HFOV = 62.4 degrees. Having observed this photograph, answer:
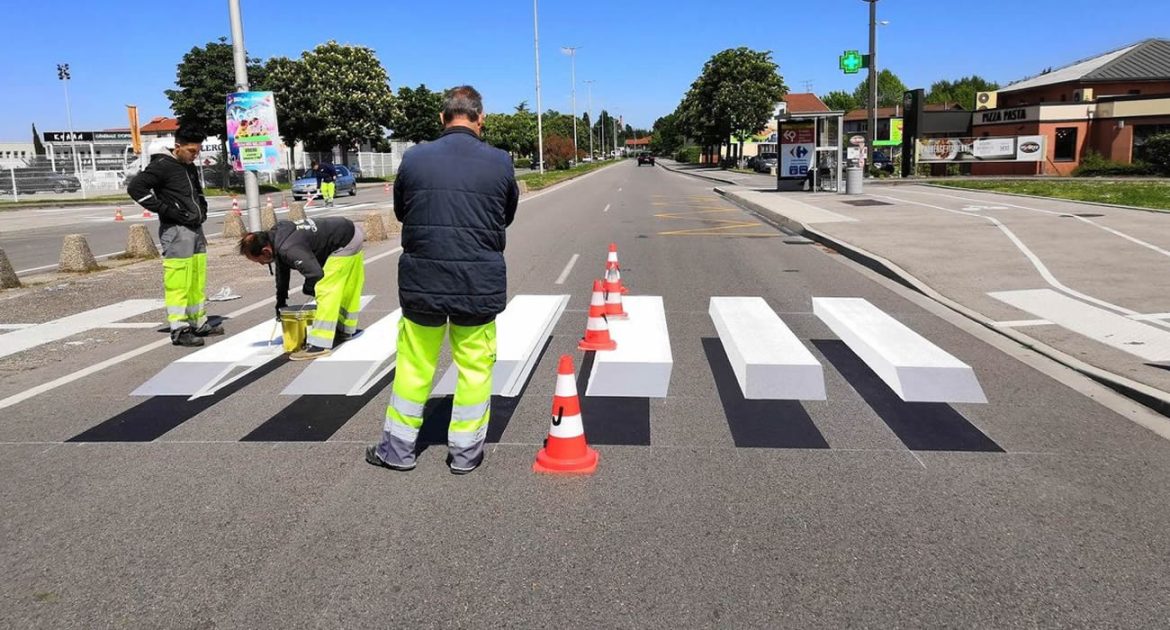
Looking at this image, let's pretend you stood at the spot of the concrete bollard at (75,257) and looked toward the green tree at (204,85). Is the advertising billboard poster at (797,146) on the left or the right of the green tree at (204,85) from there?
right

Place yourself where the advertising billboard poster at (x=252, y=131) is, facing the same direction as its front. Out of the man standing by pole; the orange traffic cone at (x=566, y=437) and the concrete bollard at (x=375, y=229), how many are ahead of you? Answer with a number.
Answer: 2

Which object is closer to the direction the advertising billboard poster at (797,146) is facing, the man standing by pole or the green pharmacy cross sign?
the man standing by pole

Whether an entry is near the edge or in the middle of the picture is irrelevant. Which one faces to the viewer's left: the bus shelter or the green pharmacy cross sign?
the bus shelter

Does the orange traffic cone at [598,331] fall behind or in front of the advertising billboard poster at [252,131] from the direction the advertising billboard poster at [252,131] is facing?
in front

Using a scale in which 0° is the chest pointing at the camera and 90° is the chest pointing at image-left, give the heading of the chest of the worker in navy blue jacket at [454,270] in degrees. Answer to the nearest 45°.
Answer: approximately 180°

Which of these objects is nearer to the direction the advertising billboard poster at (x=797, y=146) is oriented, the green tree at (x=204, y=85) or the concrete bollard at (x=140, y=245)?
the concrete bollard

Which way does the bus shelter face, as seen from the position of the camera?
facing to the left of the viewer

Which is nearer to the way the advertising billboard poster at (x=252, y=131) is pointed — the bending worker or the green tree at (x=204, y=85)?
the bending worker

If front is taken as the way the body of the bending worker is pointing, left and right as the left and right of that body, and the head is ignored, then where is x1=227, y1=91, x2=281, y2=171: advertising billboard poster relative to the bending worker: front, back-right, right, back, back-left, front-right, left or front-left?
right

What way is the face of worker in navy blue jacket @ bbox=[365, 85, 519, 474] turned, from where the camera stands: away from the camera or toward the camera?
away from the camera

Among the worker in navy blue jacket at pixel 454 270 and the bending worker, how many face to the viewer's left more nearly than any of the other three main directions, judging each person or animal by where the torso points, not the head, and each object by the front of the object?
1

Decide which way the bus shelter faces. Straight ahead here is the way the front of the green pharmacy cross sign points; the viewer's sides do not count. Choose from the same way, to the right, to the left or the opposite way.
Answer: to the right

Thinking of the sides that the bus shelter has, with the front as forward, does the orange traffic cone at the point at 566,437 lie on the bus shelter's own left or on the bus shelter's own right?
on the bus shelter's own left
